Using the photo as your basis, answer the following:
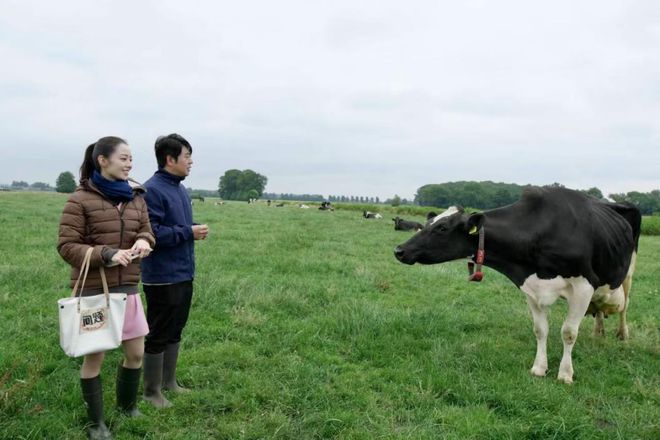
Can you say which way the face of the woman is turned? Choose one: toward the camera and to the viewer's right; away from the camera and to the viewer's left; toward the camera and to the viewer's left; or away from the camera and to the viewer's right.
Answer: toward the camera and to the viewer's right

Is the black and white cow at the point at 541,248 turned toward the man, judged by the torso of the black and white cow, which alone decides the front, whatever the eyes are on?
yes

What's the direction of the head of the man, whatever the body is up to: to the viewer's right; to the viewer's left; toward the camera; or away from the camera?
to the viewer's right

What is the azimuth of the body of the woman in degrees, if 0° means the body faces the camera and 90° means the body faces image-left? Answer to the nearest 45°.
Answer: approximately 315°

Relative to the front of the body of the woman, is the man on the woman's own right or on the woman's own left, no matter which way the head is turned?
on the woman's own left
